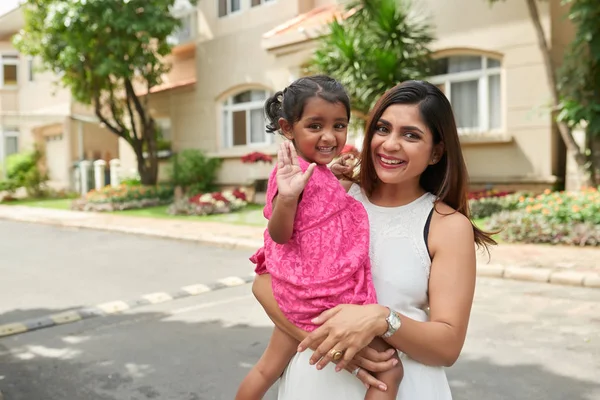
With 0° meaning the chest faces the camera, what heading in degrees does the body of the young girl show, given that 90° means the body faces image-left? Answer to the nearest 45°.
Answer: approximately 315°

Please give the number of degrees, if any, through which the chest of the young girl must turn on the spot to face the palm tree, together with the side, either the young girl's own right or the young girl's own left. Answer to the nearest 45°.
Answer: approximately 135° to the young girl's own left

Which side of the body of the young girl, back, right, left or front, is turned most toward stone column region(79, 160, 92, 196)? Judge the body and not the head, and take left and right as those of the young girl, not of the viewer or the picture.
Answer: back

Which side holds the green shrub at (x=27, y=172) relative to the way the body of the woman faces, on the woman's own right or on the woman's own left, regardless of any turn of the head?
on the woman's own right

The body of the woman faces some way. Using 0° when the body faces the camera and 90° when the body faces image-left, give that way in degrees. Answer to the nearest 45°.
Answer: approximately 45°

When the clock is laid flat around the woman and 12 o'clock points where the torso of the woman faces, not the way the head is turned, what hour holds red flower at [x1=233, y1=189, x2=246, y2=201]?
The red flower is roughly at 4 o'clock from the woman.

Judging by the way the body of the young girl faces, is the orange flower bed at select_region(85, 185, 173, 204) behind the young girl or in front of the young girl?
behind

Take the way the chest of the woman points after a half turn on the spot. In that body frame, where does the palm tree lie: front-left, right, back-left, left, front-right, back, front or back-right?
front-left
